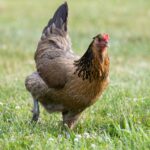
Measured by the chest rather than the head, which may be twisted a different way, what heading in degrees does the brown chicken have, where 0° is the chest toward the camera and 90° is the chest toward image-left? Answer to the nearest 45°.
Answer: approximately 315°
